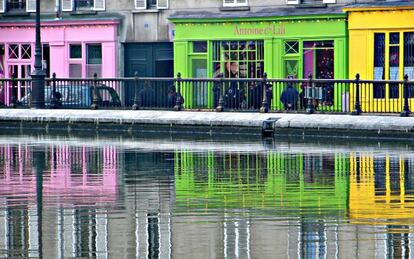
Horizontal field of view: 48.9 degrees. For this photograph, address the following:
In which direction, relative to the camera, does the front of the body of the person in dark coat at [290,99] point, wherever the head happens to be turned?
away from the camera
